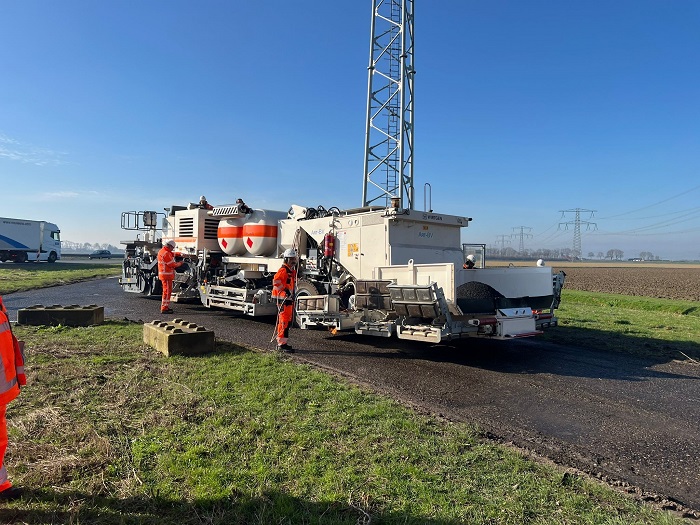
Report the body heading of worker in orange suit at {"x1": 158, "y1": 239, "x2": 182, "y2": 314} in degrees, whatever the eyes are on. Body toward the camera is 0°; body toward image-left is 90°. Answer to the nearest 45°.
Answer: approximately 270°

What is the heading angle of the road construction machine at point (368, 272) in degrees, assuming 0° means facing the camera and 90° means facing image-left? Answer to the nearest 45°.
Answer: approximately 315°

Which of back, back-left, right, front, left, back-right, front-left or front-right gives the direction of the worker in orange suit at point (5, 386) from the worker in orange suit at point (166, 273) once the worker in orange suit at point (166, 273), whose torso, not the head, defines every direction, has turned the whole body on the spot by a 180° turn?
left

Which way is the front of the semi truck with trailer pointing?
to the viewer's right

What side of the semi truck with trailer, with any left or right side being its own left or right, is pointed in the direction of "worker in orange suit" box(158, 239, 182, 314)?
right

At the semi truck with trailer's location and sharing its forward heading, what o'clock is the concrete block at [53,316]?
The concrete block is roughly at 3 o'clock from the semi truck with trailer.

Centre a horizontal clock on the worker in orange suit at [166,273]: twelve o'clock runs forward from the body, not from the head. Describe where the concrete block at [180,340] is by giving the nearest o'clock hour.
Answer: The concrete block is roughly at 3 o'clock from the worker in orange suit.

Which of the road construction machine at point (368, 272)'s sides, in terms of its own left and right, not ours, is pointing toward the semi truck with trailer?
back
